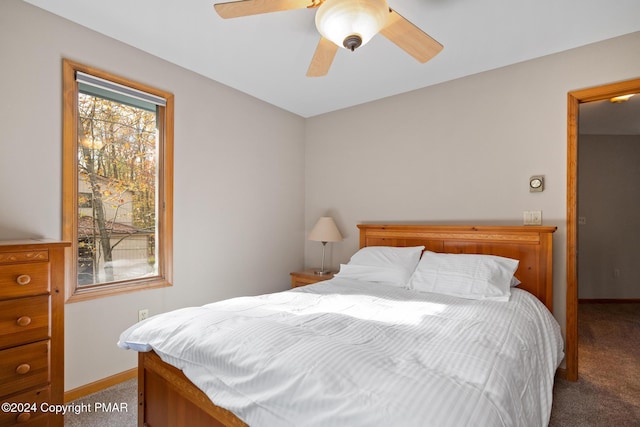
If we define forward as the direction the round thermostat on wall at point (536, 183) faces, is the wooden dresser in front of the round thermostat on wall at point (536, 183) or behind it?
in front

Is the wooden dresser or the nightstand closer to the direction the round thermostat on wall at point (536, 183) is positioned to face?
the wooden dresser

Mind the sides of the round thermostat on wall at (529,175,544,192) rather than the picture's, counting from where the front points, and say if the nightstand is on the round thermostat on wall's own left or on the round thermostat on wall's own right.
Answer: on the round thermostat on wall's own right

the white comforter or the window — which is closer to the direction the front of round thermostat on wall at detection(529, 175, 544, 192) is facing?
the white comforter

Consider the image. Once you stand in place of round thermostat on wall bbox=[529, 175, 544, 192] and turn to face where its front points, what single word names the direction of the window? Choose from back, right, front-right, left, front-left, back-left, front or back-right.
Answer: front-right

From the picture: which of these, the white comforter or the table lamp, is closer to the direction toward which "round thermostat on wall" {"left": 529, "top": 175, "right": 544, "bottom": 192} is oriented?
the white comforter

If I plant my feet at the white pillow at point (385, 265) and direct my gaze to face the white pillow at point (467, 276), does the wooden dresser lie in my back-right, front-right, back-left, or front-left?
back-right

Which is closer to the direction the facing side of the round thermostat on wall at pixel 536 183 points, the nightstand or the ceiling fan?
the ceiling fan

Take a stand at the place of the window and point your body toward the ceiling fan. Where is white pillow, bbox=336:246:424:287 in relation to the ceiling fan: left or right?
left

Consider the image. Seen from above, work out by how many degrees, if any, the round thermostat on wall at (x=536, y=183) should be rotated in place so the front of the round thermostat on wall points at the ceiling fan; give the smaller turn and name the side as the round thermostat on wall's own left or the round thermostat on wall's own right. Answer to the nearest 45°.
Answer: approximately 45° to the round thermostat on wall's own right

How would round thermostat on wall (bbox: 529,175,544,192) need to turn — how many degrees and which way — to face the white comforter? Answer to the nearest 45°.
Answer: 0° — it already faces it

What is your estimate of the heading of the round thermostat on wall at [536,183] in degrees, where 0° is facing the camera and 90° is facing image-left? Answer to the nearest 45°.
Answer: approximately 0°
